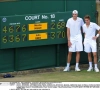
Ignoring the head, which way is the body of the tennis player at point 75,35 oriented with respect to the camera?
toward the camera

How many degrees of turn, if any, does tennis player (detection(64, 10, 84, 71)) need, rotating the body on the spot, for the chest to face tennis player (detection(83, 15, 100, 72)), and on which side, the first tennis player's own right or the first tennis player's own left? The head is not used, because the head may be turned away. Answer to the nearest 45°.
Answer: approximately 90° to the first tennis player's own left

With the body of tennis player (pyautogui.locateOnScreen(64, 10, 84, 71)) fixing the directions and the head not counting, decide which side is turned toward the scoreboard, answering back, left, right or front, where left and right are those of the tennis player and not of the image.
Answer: right
